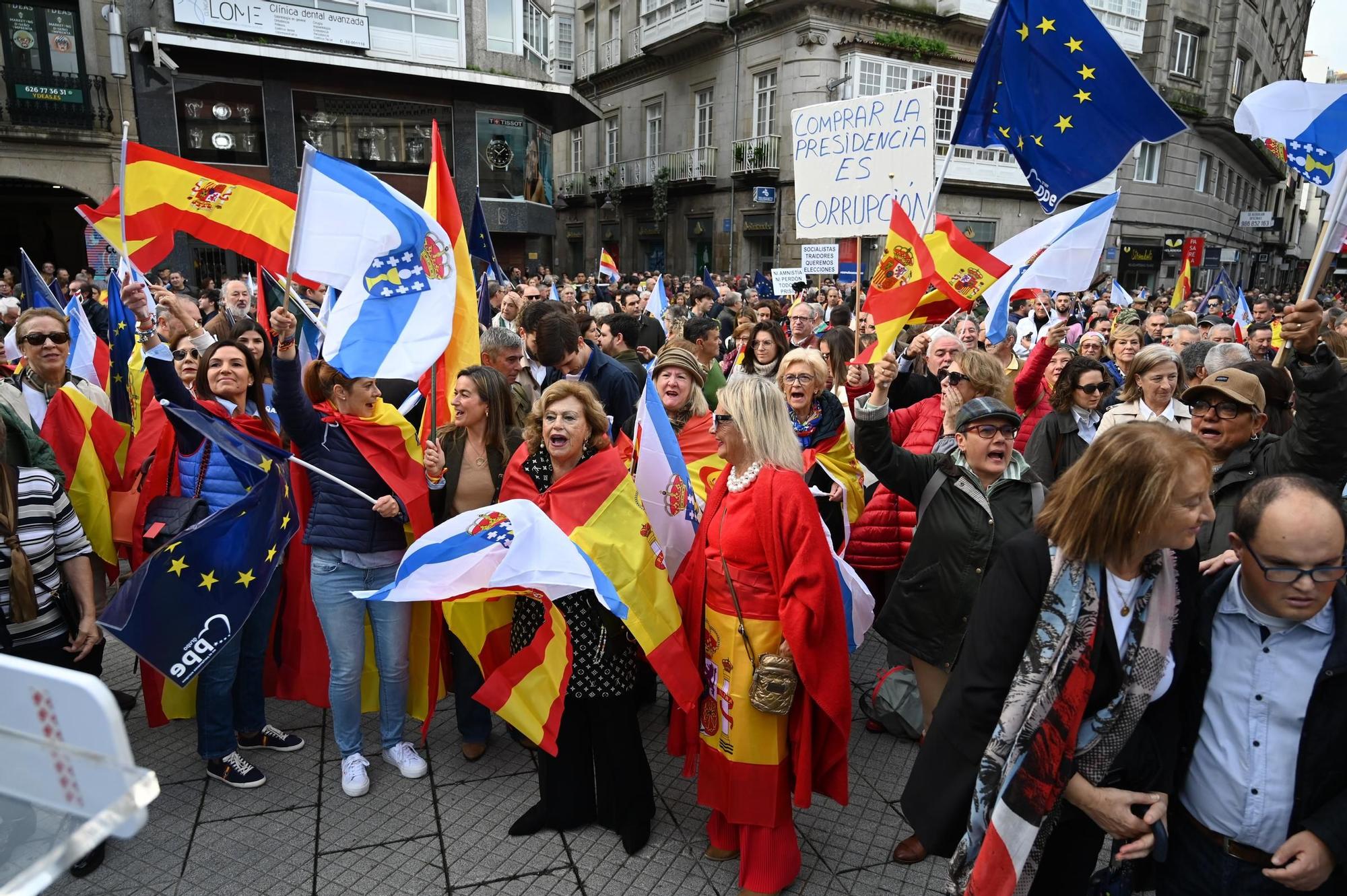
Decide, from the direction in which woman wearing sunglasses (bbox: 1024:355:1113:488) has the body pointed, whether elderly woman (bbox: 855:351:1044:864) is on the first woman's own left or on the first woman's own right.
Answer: on the first woman's own right

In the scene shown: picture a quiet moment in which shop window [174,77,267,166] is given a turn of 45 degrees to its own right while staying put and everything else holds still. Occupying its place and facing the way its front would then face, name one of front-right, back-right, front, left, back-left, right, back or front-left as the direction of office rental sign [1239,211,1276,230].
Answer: back-left

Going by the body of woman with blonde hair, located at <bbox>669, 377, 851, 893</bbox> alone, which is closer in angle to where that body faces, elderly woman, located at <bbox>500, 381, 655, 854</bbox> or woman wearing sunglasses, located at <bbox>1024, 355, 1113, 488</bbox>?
the elderly woman

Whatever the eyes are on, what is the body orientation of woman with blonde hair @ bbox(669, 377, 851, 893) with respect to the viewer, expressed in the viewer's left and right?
facing the viewer and to the left of the viewer

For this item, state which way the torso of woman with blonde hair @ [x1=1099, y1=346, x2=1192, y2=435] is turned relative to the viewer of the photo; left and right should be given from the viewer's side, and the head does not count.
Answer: facing the viewer and to the right of the viewer

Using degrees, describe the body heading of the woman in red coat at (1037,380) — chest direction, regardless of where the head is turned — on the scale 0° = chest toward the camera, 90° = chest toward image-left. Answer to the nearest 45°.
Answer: approximately 315°

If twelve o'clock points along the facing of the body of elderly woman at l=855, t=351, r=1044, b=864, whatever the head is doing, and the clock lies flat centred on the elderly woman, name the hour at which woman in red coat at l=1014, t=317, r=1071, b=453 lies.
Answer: The woman in red coat is roughly at 8 o'clock from the elderly woman.

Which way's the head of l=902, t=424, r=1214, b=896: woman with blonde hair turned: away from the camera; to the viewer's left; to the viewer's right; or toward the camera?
to the viewer's right

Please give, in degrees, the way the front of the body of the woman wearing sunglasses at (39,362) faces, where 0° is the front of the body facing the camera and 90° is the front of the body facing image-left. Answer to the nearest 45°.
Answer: approximately 0°

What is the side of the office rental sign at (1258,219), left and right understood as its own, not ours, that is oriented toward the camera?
front

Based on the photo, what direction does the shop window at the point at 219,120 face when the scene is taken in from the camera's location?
facing the viewer
